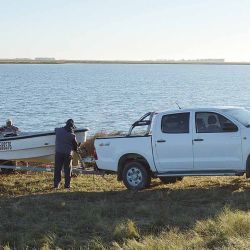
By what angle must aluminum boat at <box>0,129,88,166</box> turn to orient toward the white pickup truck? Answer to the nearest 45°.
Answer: approximately 45° to its right

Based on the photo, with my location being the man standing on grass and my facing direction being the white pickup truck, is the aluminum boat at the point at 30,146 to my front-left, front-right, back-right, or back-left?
back-left

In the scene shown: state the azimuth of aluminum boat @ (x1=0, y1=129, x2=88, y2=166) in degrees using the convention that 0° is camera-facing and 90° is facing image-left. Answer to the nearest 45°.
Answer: approximately 270°

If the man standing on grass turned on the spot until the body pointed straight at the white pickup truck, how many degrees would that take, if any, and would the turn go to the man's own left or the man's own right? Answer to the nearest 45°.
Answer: approximately 90° to the man's own right

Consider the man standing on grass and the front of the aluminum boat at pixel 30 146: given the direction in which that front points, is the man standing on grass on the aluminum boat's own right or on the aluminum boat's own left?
on the aluminum boat's own right
